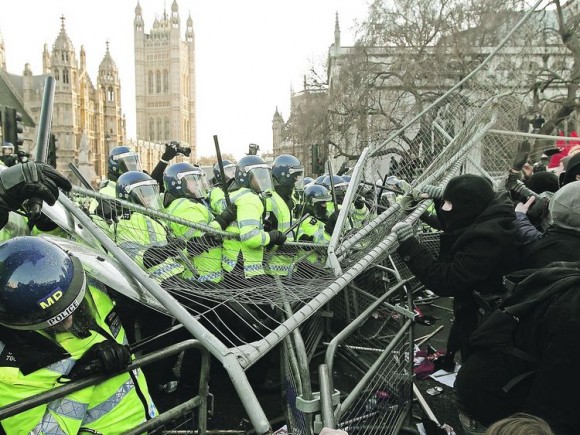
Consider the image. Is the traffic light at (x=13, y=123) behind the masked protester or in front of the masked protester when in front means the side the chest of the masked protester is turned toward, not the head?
in front

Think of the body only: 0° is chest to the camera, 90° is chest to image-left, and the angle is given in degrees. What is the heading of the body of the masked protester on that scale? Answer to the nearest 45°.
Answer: approximately 90°
